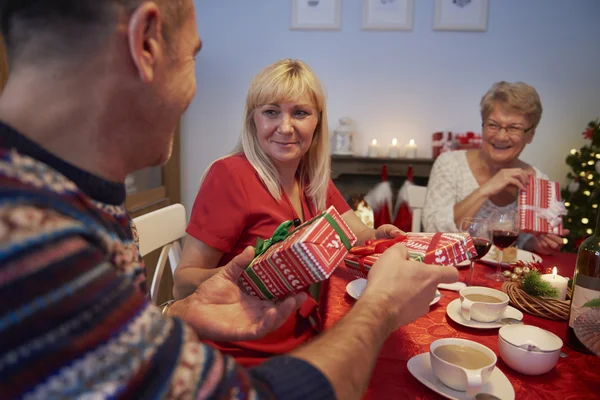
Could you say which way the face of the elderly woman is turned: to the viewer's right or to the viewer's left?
to the viewer's left

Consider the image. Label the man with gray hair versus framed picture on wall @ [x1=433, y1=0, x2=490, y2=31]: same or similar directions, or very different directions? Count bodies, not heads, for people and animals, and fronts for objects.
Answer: very different directions

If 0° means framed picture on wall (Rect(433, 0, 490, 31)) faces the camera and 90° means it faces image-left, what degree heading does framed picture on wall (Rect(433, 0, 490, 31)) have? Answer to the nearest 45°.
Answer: approximately 0°

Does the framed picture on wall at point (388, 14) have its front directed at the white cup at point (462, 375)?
yes

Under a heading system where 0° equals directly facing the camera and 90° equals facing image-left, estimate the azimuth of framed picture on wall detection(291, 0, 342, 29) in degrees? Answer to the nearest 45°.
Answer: approximately 0°

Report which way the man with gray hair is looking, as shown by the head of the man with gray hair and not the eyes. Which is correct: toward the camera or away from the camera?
away from the camera

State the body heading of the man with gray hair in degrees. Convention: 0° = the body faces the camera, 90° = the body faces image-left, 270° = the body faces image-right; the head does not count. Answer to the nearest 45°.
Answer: approximately 225°
